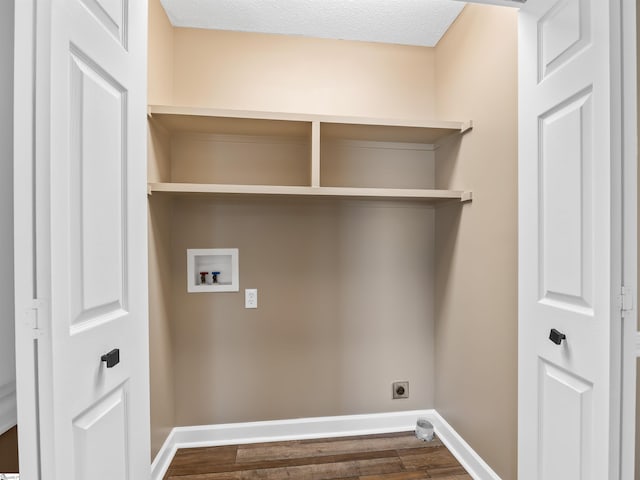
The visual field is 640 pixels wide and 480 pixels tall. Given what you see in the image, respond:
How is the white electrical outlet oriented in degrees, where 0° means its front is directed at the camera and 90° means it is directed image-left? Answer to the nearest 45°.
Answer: approximately 0°

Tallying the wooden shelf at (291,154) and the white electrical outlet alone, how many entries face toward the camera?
2

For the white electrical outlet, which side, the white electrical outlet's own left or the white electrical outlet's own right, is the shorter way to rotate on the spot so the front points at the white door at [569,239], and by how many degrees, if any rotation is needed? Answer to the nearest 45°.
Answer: approximately 45° to the white electrical outlet's own left
